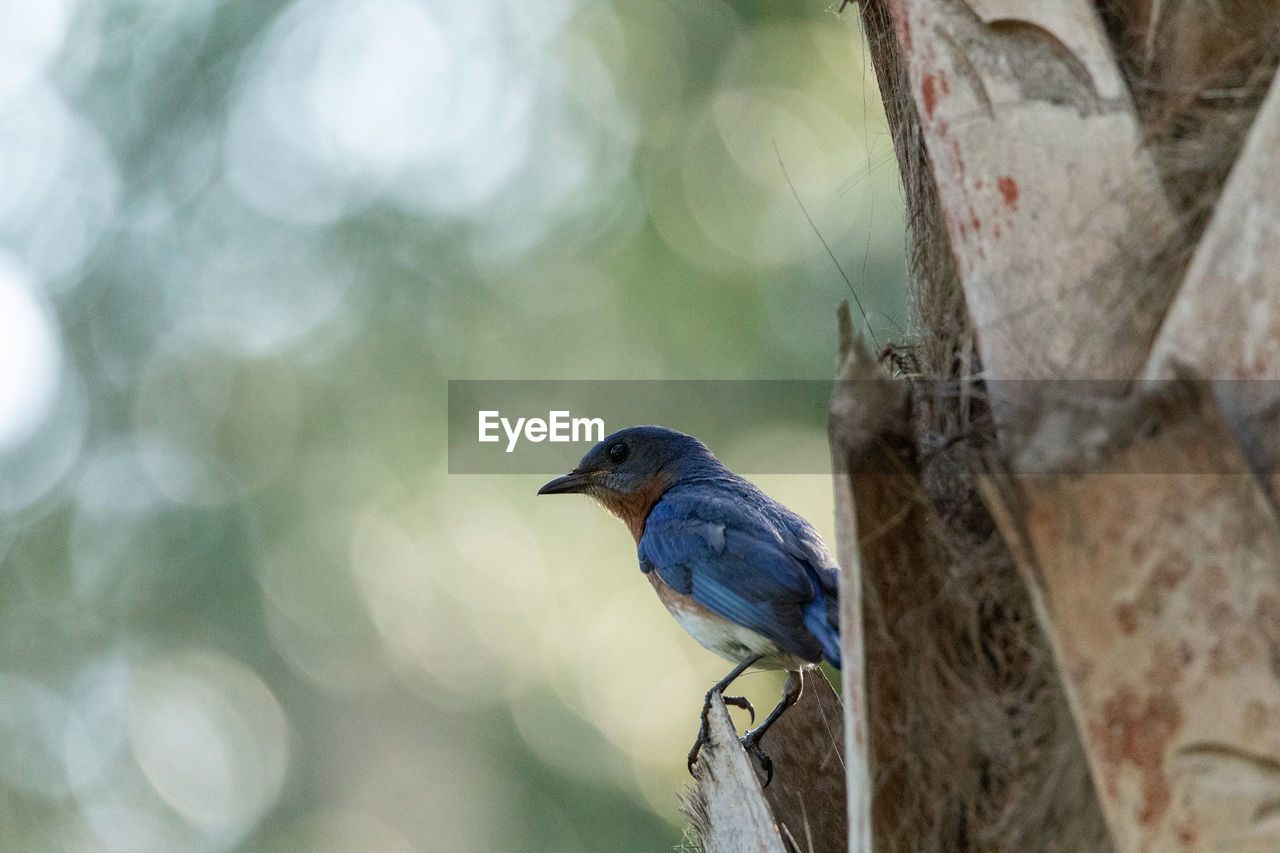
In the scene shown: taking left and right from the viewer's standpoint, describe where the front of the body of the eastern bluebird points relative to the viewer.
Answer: facing to the left of the viewer
